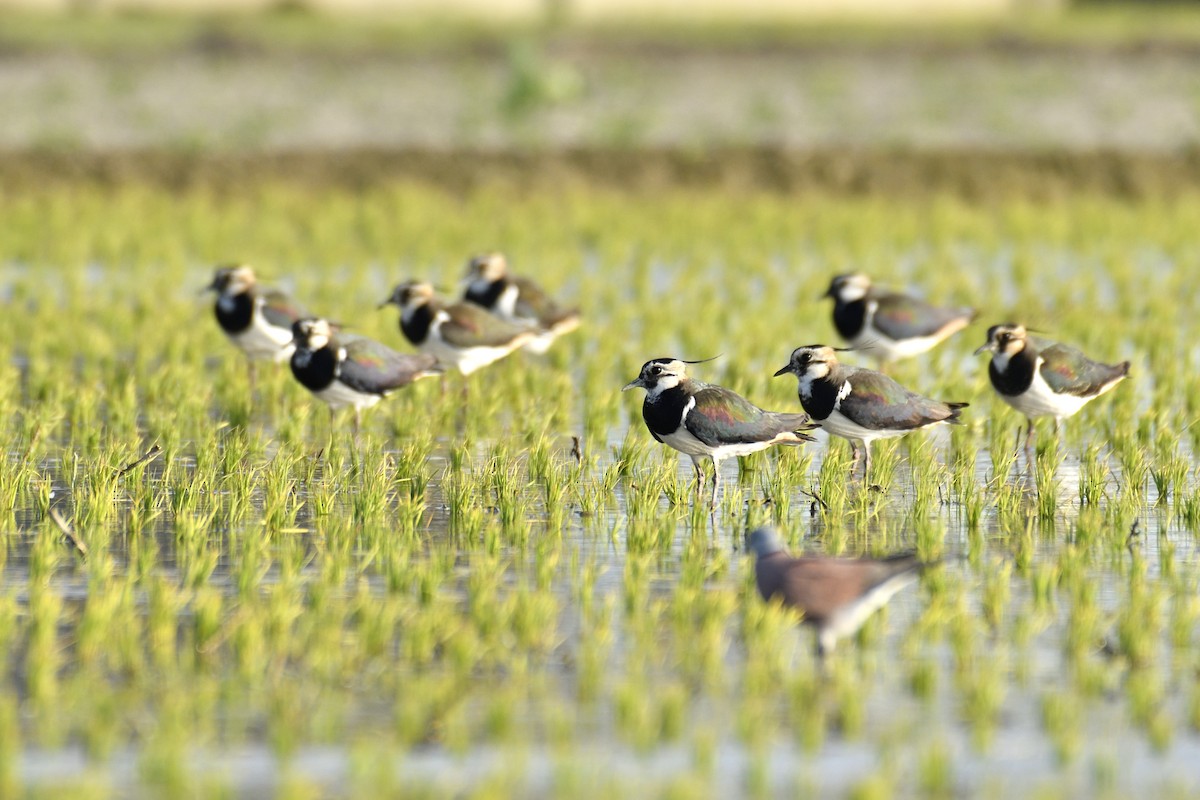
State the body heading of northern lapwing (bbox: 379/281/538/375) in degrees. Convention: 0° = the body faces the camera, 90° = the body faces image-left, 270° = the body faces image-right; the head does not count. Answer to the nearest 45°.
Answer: approximately 90°

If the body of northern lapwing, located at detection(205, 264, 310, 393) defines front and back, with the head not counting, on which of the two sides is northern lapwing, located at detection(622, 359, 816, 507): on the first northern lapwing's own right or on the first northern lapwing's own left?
on the first northern lapwing's own left

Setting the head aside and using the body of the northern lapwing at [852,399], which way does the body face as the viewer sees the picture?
to the viewer's left

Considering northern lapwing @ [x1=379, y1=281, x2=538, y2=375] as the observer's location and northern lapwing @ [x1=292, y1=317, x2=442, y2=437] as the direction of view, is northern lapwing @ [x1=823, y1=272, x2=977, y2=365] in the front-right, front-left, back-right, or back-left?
back-left

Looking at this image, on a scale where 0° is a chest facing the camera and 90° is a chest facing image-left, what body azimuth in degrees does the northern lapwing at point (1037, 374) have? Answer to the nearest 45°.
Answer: approximately 45°

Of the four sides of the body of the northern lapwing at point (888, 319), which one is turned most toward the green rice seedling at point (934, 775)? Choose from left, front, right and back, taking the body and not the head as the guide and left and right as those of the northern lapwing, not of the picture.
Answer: left

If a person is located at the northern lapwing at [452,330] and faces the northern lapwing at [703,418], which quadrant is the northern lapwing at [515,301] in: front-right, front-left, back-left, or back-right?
back-left

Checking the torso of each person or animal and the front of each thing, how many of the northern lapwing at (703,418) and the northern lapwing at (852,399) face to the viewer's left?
2

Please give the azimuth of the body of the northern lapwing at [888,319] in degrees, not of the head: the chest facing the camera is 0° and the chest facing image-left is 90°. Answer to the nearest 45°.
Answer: approximately 90°

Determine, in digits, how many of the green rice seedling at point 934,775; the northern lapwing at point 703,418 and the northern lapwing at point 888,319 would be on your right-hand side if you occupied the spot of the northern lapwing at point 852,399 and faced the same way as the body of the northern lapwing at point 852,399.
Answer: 1
